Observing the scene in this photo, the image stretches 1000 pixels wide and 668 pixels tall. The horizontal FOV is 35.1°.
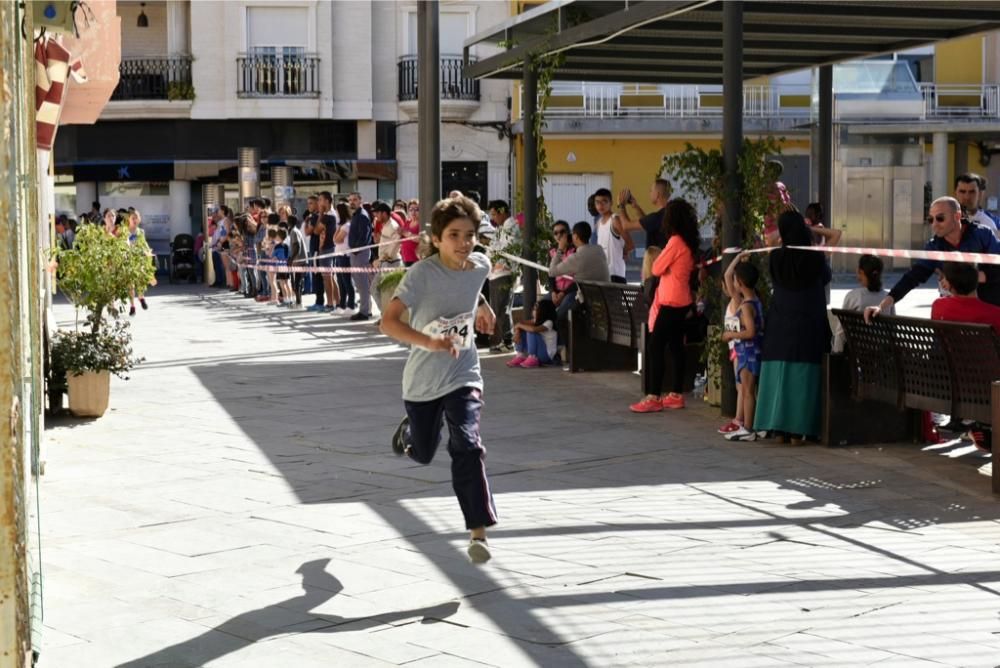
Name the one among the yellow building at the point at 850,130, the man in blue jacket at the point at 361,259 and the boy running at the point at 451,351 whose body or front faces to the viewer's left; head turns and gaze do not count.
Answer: the man in blue jacket

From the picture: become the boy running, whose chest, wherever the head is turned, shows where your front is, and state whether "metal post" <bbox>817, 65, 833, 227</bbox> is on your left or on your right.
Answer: on your left

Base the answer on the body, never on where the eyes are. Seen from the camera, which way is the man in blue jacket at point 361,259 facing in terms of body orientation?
to the viewer's left

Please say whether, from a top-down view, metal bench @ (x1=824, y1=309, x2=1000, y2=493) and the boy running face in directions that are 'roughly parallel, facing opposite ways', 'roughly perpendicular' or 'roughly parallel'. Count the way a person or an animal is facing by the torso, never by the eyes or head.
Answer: roughly perpendicular

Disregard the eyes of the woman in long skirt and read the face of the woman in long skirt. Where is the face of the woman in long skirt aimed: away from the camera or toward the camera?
away from the camera
